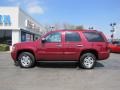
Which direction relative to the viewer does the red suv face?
to the viewer's left
